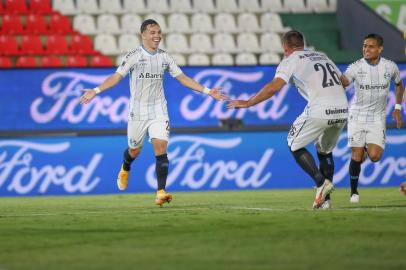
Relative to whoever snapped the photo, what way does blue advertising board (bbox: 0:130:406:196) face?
facing the viewer

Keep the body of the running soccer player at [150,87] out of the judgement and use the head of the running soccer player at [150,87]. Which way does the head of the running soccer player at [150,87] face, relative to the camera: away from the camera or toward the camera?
toward the camera

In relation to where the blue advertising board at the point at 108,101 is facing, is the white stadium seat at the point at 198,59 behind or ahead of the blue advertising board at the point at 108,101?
behind

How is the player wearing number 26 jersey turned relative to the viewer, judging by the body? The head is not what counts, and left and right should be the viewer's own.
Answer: facing away from the viewer and to the left of the viewer

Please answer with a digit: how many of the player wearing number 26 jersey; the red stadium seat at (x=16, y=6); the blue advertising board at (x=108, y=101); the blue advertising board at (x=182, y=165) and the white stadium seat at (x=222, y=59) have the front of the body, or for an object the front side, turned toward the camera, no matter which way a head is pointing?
4

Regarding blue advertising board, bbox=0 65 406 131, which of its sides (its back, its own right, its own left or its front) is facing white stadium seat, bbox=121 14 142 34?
back

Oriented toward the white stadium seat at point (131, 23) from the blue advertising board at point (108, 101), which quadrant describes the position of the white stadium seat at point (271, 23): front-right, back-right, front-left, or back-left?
front-right

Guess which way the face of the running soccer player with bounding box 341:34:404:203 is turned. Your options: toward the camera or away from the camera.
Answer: toward the camera

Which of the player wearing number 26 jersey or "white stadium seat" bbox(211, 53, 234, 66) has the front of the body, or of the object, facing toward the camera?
the white stadium seat

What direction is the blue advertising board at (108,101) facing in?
toward the camera

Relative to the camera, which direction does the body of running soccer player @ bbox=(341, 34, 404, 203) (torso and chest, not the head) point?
toward the camera

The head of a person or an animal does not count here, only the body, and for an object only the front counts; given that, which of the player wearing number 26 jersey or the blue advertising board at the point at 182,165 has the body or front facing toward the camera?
the blue advertising board

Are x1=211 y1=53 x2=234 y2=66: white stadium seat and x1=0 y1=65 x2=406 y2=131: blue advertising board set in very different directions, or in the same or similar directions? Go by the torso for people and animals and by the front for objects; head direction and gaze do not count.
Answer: same or similar directions

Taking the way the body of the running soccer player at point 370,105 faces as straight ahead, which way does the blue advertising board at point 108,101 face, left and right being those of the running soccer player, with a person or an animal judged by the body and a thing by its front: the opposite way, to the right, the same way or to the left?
the same way

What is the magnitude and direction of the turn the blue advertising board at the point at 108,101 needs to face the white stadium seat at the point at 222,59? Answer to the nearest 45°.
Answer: approximately 135° to its left
